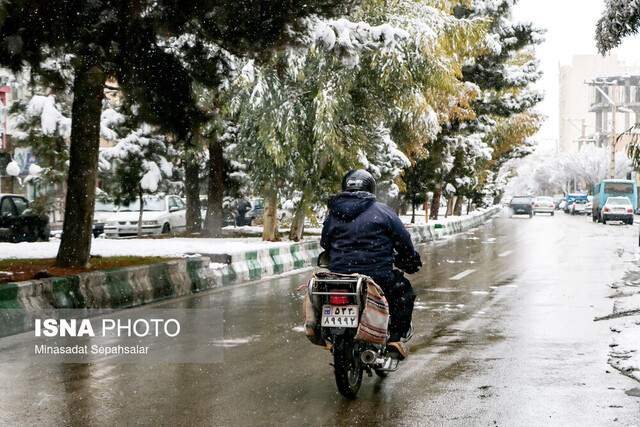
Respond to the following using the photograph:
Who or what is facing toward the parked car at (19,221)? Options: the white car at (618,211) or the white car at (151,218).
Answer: the white car at (151,218)

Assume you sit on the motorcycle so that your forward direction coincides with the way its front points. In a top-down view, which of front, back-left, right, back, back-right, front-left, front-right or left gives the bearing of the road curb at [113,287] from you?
front-left

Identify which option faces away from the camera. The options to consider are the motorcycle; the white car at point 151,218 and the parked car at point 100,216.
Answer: the motorcycle

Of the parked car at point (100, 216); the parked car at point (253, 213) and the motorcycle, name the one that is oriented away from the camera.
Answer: the motorcycle

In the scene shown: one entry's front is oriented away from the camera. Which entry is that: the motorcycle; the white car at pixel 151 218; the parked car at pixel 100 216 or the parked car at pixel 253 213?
the motorcycle

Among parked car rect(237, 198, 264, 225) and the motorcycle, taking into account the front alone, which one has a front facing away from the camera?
the motorcycle

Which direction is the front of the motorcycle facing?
away from the camera

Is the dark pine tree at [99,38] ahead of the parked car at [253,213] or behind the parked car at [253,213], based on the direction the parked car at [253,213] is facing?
ahead

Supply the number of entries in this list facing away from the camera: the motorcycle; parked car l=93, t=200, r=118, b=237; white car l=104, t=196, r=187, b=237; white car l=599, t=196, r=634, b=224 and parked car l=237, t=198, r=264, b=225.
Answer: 2

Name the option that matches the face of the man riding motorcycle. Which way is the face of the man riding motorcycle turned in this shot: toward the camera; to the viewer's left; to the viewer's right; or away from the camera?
away from the camera

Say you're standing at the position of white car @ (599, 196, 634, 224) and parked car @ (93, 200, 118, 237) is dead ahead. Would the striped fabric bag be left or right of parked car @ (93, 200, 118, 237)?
left

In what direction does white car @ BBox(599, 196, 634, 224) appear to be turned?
away from the camera

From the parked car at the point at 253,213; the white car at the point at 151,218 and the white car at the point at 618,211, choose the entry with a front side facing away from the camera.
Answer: the white car at the point at 618,211
